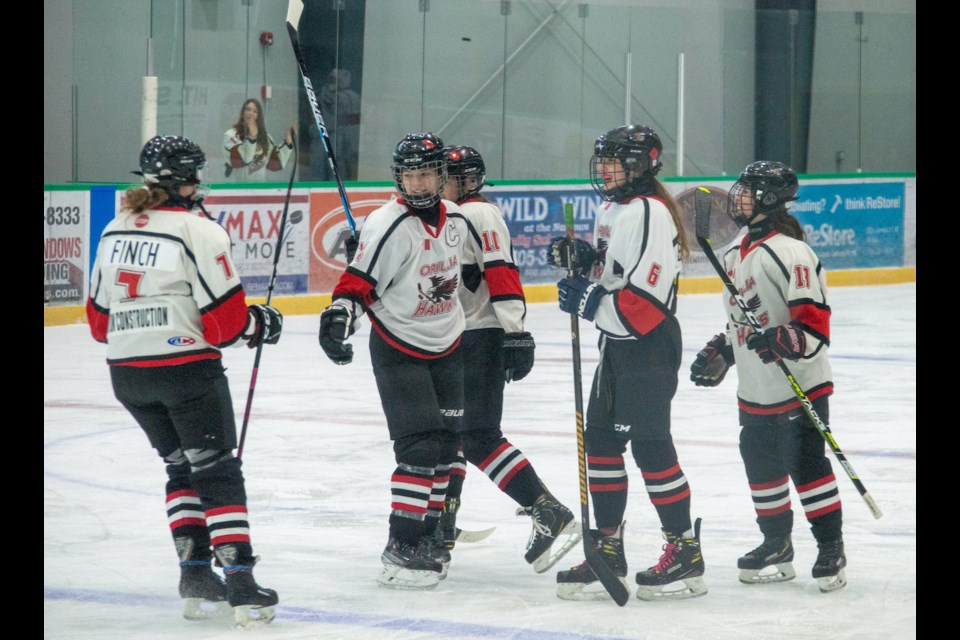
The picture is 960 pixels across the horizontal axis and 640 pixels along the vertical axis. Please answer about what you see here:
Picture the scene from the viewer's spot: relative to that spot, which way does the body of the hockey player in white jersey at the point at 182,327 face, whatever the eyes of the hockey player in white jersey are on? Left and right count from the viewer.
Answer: facing away from the viewer and to the right of the viewer

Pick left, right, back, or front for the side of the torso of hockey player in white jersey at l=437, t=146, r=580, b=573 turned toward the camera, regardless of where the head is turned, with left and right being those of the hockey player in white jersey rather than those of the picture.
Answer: left

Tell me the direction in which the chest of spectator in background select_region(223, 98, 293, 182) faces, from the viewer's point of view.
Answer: toward the camera

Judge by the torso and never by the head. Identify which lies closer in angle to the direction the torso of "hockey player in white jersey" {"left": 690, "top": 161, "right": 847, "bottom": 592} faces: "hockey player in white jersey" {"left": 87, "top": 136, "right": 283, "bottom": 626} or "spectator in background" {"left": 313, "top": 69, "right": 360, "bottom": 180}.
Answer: the hockey player in white jersey

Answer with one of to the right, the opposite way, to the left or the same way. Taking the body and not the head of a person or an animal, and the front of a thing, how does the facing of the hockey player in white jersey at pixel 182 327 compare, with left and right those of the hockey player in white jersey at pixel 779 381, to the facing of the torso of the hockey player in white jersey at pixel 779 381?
the opposite way

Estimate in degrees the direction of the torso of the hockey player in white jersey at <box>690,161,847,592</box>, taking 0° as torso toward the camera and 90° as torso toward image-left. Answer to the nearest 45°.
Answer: approximately 45°

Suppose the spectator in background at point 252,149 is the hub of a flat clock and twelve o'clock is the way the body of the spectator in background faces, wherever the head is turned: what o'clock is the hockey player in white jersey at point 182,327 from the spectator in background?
The hockey player in white jersey is roughly at 12 o'clock from the spectator in background.

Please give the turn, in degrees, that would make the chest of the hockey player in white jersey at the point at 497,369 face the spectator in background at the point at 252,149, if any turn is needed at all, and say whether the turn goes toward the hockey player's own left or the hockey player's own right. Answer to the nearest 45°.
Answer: approximately 90° to the hockey player's own right

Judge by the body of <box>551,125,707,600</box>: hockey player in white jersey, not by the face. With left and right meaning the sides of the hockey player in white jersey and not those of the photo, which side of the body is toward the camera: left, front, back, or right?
left

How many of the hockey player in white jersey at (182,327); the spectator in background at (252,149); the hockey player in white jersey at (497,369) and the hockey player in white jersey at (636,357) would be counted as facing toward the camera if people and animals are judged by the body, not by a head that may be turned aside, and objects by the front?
1

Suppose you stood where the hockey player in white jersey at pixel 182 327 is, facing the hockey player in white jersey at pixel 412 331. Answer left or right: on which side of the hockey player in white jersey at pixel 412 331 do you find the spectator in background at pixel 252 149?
left
